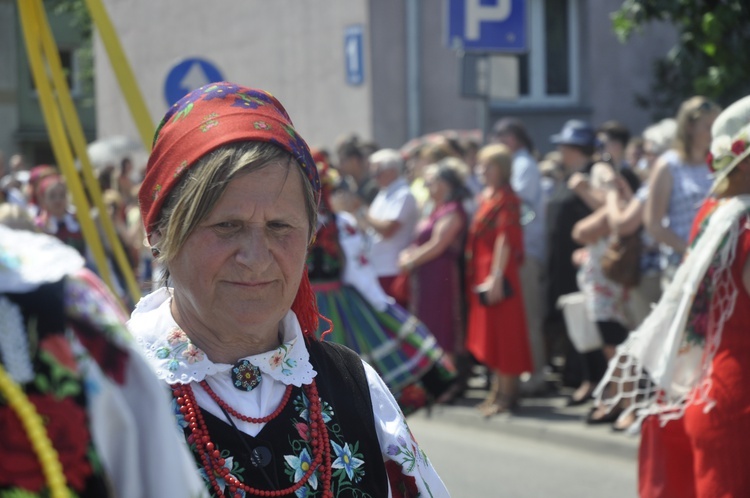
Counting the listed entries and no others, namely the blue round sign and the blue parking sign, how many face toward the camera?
2

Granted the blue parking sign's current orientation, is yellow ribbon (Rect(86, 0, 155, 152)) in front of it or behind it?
in front

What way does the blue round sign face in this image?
toward the camera

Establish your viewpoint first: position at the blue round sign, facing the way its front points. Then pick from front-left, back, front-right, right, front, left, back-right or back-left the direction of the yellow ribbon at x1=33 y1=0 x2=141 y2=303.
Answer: front

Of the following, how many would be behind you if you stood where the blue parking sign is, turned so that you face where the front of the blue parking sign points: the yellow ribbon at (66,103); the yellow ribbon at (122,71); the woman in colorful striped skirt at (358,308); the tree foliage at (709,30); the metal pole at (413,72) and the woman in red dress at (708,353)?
1

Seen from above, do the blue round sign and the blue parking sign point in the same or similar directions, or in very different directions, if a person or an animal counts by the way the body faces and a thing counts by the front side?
same or similar directions

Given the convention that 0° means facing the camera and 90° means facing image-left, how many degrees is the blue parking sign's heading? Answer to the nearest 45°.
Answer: approximately 0°

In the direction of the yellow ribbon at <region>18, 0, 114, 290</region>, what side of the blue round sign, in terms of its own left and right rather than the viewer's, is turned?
front

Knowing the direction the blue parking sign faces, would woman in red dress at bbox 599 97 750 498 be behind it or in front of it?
in front

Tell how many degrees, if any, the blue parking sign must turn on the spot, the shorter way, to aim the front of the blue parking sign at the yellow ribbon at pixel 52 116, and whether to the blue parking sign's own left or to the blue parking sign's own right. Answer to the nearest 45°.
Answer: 0° — it already faces it

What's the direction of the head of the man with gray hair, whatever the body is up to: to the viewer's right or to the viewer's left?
to the viewer's left

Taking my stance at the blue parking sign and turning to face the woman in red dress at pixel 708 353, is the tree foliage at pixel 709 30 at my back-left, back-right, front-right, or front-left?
front-left

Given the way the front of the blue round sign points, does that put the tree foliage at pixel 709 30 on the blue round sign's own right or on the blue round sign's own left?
on the blue round sign's own left
